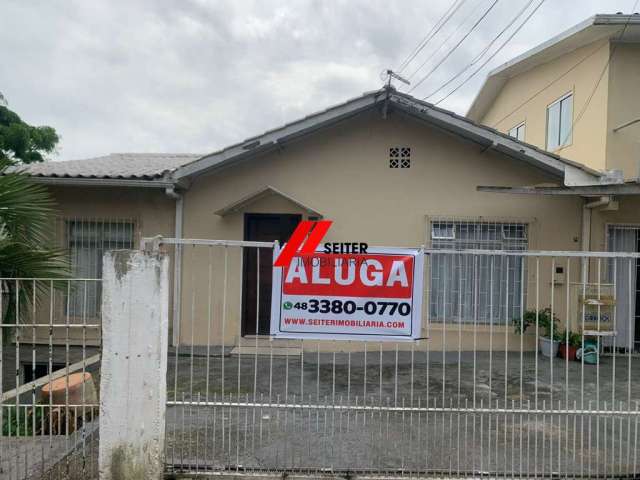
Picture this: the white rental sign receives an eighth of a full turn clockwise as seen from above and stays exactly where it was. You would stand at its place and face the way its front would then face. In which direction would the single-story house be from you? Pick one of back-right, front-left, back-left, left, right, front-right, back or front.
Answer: back-right

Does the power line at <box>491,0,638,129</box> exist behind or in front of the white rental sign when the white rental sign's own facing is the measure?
behind

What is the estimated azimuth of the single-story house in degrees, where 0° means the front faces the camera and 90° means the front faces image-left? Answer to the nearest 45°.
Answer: approximately 0°

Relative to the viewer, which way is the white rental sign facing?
toward the camera
